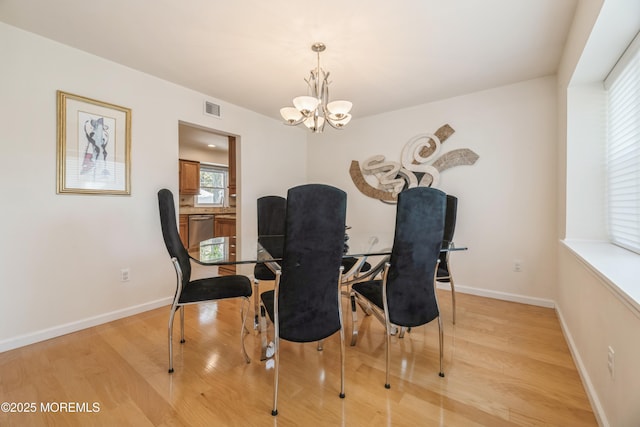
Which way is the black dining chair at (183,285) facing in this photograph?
to the viewer's right

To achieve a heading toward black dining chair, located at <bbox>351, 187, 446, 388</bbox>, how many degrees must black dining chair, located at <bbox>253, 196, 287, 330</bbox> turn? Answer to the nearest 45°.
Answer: approximately 45° to its left

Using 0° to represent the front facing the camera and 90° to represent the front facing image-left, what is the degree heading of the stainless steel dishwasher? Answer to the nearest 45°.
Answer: approximately 315°

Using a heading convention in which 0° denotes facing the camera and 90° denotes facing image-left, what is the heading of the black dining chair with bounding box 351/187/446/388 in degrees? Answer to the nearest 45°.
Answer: approximately 135°

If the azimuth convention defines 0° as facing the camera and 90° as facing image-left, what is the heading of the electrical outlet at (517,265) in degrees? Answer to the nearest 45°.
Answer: approximately 0°

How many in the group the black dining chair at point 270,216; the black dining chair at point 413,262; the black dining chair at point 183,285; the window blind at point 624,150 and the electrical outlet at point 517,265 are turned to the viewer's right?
1

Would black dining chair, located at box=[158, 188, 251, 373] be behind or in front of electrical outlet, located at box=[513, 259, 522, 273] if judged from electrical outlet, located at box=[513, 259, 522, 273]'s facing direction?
in front

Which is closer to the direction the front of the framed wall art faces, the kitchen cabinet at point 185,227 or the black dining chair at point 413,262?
the black dining chair

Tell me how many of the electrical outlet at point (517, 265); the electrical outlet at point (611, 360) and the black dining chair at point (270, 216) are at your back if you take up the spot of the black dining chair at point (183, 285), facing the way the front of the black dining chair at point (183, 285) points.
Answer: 0

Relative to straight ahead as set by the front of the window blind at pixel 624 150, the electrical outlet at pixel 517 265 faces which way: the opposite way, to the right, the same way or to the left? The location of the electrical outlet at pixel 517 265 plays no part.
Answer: to the left

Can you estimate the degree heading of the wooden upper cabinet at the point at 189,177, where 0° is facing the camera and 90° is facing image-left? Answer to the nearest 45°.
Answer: approximately 315°

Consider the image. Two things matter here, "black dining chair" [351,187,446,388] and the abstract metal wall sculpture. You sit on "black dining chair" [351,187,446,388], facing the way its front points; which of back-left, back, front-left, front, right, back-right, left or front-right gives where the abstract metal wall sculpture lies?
front-right
